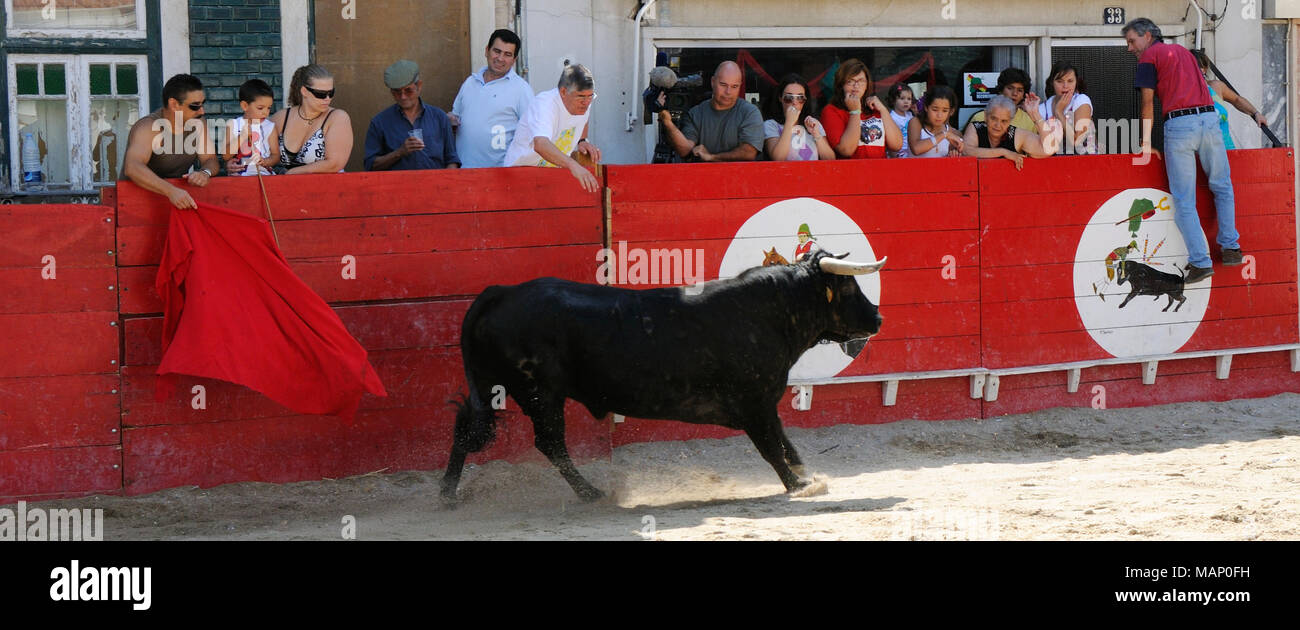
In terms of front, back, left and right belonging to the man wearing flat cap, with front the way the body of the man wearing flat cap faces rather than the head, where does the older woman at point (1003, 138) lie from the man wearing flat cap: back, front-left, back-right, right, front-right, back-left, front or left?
left

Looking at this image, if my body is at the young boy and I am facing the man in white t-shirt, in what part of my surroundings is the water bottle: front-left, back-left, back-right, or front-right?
back-left

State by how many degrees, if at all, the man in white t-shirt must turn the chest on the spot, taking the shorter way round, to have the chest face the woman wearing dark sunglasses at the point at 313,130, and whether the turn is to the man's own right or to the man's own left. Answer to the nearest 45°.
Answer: approximately 135° to the man's own right

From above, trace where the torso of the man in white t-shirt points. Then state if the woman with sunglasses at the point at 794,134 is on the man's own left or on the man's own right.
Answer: on the man's own left

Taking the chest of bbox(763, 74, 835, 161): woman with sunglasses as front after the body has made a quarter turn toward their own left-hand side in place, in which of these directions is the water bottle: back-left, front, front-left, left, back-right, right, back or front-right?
back

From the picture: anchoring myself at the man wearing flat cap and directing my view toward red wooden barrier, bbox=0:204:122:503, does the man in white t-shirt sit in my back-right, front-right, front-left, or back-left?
back-left

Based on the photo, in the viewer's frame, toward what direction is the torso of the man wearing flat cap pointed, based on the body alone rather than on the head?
toward the camera

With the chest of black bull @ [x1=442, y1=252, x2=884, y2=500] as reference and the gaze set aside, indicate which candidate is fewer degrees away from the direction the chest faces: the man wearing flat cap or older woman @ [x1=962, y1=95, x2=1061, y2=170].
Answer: the older woman

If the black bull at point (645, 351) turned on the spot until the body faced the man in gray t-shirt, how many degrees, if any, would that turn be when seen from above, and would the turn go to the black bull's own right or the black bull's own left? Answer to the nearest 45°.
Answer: approximately 90° to the black bull's own left

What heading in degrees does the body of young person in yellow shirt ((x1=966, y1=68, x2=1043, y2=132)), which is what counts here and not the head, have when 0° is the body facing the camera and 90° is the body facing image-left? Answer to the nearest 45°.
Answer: approximately 0°

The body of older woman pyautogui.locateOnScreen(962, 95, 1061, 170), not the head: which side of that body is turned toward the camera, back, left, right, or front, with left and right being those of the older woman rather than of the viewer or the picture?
front

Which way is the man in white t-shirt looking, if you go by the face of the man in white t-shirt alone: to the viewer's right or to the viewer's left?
to the viewer's right

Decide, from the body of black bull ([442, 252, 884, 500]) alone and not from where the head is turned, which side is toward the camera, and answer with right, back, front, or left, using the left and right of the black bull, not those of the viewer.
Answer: right

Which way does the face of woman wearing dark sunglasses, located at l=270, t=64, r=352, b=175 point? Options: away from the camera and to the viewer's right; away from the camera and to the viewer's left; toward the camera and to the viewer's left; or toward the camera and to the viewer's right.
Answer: toward the camera and to the viewer's right
